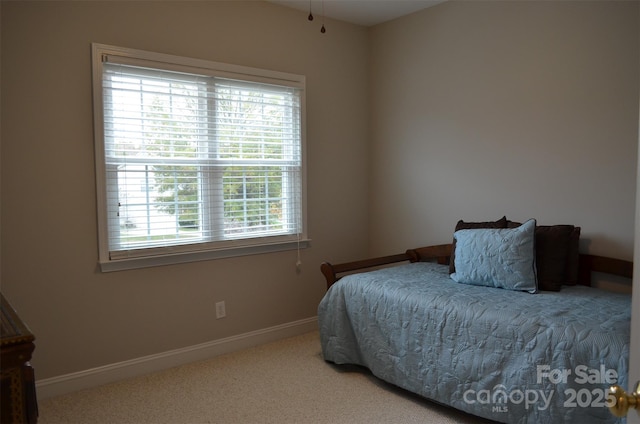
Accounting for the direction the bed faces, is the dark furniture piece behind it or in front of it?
in front

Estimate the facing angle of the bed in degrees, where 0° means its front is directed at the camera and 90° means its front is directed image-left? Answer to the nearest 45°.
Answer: approximately 45°
